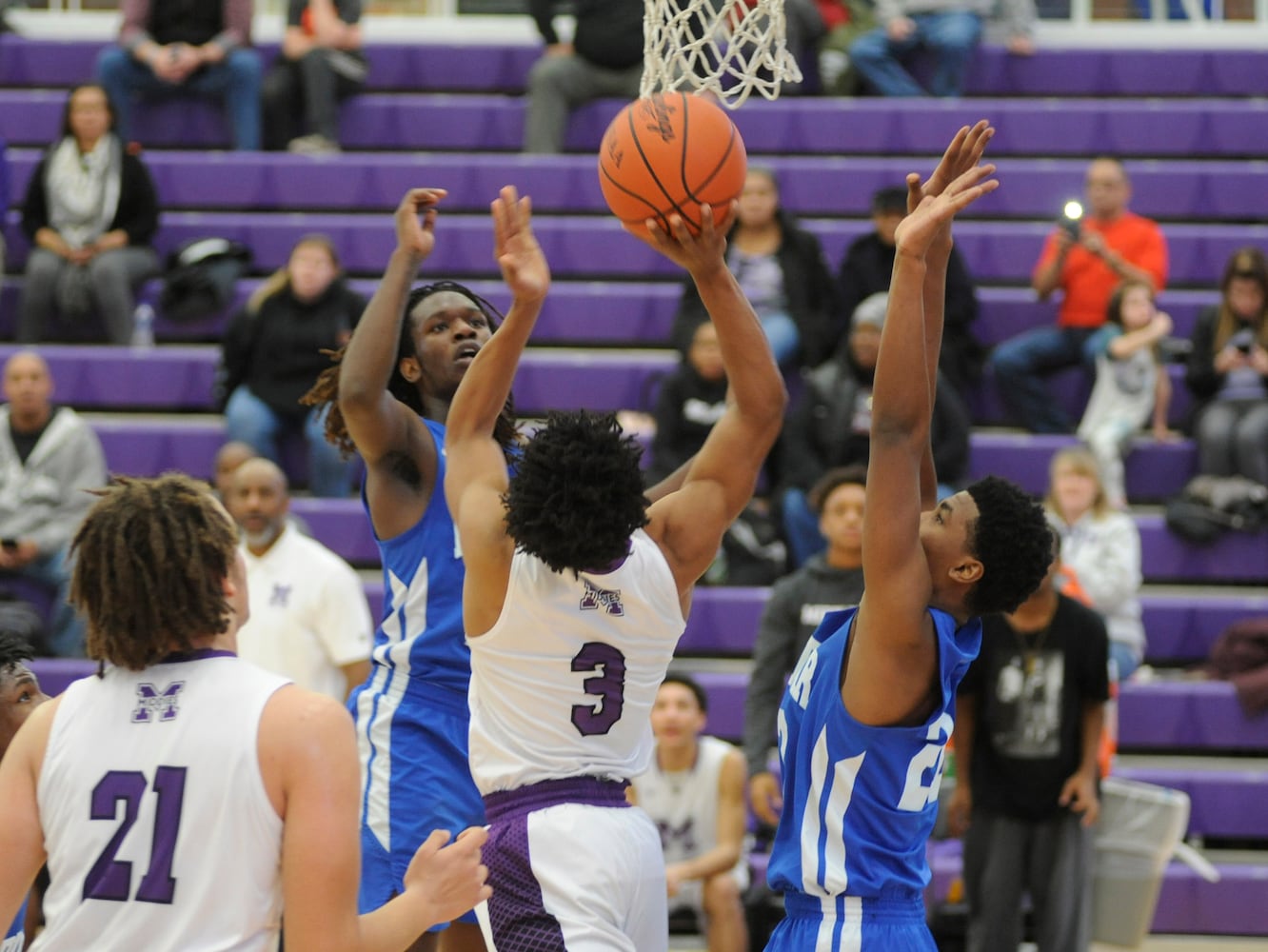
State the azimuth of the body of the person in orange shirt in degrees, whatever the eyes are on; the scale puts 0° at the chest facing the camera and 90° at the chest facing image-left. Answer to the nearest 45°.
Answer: approximately 45°

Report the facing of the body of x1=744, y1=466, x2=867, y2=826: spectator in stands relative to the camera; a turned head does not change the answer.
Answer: toward the camera

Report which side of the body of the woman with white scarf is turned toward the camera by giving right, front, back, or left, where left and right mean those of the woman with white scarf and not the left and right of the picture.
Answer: front

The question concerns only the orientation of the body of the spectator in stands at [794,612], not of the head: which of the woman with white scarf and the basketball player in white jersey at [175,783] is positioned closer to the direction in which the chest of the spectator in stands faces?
the basketball player in white jersey

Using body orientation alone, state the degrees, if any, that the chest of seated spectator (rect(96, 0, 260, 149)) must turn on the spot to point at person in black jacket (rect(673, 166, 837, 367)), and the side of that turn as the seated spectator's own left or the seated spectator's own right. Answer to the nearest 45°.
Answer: approximately 45° to the seated spectator's own left

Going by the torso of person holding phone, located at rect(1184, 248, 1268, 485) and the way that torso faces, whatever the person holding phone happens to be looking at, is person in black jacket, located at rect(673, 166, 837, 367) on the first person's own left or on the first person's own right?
on the first person's own right

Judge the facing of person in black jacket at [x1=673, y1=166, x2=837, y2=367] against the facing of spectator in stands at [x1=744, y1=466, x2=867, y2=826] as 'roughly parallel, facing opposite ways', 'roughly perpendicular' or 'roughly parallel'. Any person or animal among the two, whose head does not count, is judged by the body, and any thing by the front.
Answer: roughly parallel

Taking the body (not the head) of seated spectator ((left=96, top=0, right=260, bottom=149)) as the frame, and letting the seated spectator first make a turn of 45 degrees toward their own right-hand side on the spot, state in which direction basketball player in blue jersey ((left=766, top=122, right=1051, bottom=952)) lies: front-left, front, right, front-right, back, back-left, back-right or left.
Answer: front-left

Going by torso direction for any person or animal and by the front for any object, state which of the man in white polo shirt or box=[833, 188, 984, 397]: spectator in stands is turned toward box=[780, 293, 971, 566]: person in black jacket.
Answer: the spectator in stands

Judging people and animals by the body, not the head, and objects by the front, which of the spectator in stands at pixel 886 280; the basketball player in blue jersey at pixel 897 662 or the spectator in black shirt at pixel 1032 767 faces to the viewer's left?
the basketball player in blue jersey

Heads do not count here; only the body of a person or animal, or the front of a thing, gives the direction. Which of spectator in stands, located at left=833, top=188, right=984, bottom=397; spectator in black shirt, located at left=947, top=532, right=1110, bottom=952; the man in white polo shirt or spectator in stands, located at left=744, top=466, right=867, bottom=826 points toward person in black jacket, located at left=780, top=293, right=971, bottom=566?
spectator in stands, located at left=833, top=188, right=984, bottom=397

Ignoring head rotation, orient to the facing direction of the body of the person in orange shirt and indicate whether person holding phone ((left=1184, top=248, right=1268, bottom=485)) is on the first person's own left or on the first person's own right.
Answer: on the first person's own left

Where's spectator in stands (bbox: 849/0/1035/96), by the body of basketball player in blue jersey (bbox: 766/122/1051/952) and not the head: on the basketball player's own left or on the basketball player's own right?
on the basketball player's own right

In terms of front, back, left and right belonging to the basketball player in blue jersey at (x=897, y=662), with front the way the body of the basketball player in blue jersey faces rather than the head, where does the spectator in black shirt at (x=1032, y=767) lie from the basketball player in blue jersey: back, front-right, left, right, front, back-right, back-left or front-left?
right

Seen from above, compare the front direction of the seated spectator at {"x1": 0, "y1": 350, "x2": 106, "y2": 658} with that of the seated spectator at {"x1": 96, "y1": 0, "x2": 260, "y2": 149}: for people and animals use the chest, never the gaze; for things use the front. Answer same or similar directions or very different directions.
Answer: same or similar directions

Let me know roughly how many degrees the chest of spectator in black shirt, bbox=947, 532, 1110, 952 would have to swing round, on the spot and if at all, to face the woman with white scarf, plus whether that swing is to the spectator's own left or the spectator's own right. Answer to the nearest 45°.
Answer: approximately 135° to the spectator's own right

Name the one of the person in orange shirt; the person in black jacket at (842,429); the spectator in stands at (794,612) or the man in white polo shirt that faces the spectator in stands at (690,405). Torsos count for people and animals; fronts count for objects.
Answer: the person in orange shirt
